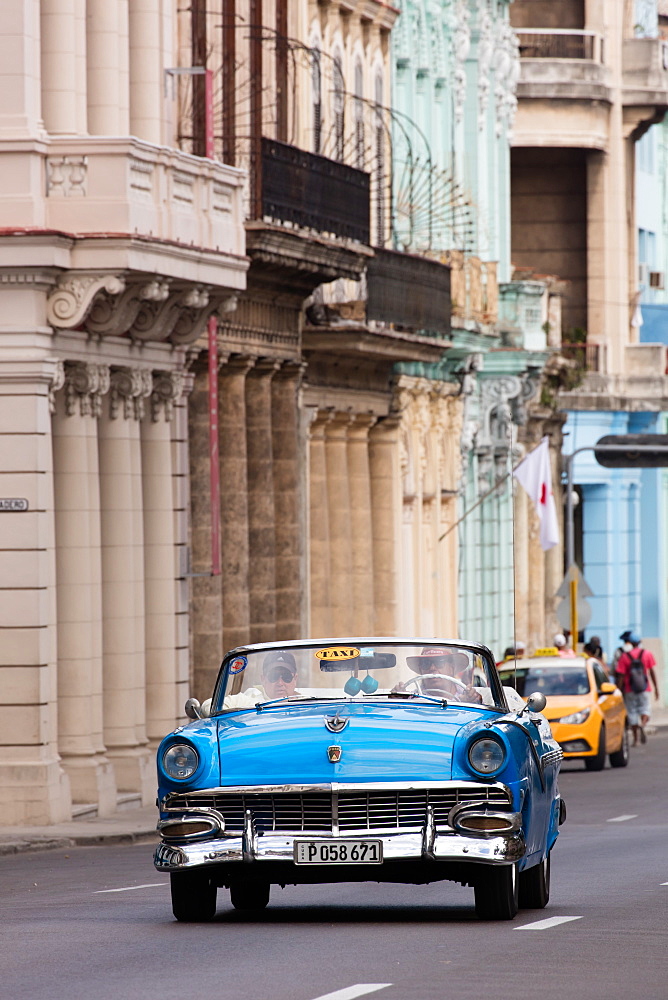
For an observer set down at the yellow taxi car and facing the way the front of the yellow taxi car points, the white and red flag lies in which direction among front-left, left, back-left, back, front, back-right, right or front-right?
back

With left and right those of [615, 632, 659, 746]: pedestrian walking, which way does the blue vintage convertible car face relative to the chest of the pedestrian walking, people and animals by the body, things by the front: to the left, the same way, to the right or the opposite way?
the opposite way

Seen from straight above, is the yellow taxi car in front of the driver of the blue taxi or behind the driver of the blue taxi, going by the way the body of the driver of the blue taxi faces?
behind

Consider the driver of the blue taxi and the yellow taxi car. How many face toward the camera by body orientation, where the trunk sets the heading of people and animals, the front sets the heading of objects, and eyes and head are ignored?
2

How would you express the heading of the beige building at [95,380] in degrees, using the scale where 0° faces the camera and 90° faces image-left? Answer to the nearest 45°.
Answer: approximately 315°

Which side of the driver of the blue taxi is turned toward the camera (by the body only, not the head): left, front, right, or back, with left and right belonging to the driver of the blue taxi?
front

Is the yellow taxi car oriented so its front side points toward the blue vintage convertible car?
yes

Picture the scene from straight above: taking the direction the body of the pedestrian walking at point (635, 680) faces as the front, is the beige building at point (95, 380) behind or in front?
behind

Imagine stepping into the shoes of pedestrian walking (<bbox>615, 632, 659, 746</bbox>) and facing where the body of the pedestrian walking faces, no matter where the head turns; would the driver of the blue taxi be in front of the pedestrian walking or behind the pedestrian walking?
behind

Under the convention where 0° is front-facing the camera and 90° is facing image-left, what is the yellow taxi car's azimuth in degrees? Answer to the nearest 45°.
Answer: approximately 0°

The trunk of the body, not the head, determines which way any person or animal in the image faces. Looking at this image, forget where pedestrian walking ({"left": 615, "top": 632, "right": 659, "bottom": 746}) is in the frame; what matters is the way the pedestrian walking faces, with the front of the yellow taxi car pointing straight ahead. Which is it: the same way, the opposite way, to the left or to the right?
the opposite way

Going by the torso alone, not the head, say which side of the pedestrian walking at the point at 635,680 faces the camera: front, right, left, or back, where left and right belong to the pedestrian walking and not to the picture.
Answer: back

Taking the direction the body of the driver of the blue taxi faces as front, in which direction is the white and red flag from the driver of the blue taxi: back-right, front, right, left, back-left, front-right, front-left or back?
back

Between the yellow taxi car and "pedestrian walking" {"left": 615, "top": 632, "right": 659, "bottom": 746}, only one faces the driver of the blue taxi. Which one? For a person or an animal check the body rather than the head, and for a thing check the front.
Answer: the yellow taxi car

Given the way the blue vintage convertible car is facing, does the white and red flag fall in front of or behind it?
behind

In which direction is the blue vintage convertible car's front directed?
toward the camera
